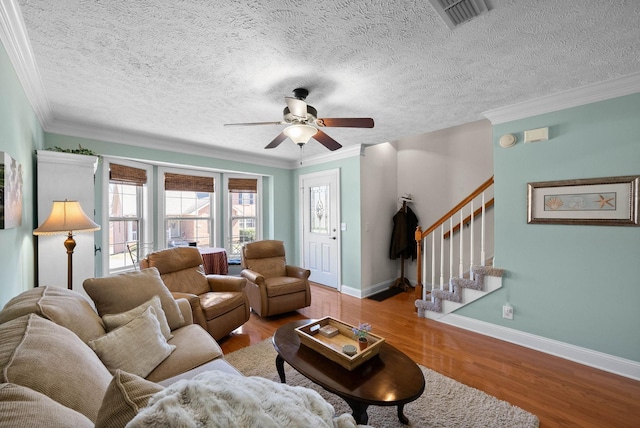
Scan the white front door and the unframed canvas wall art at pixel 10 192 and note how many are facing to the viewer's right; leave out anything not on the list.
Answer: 1

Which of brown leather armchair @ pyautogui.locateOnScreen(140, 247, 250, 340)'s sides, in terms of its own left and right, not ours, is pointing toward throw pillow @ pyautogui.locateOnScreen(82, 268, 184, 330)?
right

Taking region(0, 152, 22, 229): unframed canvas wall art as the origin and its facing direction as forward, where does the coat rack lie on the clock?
The coat rack is roughly at 12 o'clock from the unframed canvas wall art.

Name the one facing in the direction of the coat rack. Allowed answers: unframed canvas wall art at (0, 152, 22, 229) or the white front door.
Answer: the unframed canvas wall art

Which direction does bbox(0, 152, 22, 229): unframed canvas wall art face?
to the viewer's right

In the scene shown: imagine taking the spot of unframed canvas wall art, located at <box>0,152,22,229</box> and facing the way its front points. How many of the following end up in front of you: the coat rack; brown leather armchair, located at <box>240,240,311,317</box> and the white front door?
3

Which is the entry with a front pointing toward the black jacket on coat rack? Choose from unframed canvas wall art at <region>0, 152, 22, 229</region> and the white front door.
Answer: the unframed canvas wall art

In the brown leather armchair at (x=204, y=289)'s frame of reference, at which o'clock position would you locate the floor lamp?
The floor lamp is roughly at 4 o'clock from the brown leather armchair.

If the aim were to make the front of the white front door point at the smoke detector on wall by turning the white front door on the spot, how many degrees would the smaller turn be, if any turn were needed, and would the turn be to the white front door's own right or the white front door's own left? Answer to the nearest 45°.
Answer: approximately 90° to the white front door's own left

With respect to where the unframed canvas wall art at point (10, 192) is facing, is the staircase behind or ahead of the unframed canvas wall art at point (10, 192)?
ahead

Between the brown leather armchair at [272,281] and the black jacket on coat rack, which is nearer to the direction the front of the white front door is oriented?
the brown leather armchair
